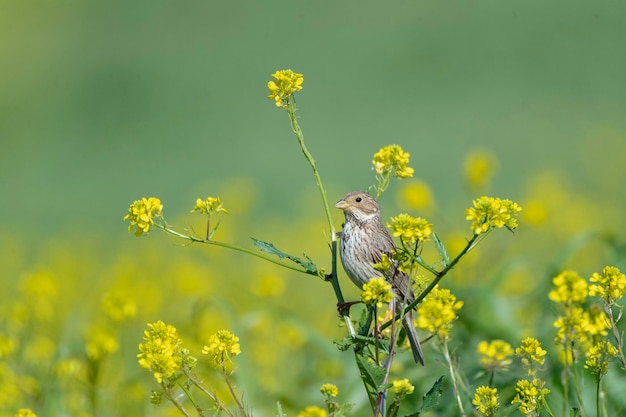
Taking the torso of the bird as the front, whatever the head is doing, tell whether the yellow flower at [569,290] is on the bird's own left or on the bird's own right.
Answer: on the bird's own left

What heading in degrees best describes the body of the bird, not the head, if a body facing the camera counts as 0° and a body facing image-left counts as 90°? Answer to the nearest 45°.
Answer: approximately 45°
